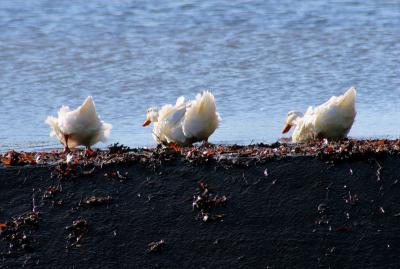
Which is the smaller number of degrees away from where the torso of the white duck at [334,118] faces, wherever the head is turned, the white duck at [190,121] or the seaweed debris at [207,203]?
the white duck

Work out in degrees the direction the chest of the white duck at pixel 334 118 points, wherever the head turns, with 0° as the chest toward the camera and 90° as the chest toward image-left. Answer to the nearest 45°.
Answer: approximately 90°

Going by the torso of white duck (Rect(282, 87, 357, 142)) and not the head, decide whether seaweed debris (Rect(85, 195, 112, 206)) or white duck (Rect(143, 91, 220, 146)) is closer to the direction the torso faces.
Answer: the white duck

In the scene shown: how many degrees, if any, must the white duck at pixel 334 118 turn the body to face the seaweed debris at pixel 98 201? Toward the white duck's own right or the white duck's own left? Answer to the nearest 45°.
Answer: approximately 45° to the white duck's own left

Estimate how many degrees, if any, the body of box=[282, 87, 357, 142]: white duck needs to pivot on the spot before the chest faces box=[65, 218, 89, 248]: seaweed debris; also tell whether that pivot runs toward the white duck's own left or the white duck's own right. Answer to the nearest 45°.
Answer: approximately 45° to the white duck's own left

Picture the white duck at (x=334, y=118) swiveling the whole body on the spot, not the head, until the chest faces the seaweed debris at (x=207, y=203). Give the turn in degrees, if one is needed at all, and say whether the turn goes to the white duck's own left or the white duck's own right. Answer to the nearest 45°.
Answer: approximately 45° to the white duck's own left
